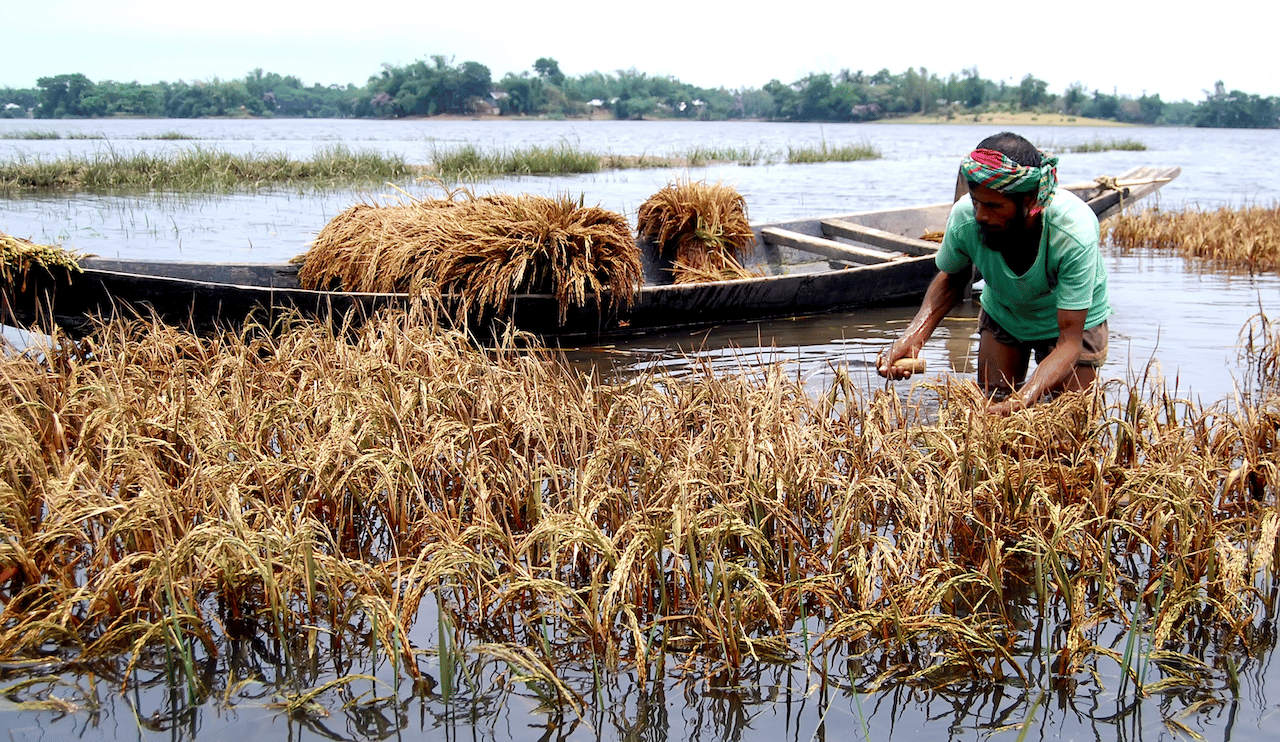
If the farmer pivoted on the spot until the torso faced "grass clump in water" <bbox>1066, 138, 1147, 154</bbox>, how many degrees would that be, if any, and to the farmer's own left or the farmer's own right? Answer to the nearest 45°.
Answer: approximately 135° to the farmer's own right

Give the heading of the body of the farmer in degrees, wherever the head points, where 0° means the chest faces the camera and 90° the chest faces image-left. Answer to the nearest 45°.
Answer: approximately 45°

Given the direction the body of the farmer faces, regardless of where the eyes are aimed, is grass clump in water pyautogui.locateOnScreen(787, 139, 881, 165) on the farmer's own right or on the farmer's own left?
on the farmer's own right

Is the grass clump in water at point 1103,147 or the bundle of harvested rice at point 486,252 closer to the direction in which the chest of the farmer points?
the bundle of harvested rice

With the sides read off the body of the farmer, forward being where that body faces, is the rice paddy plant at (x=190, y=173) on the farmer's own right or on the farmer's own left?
on the farmer's own right
